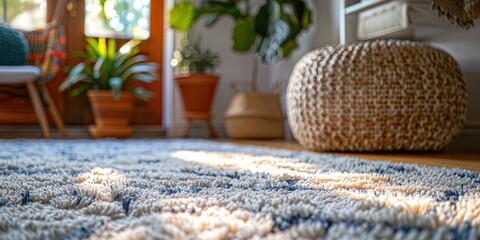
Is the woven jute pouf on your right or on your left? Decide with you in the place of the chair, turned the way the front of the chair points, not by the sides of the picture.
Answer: on your left
